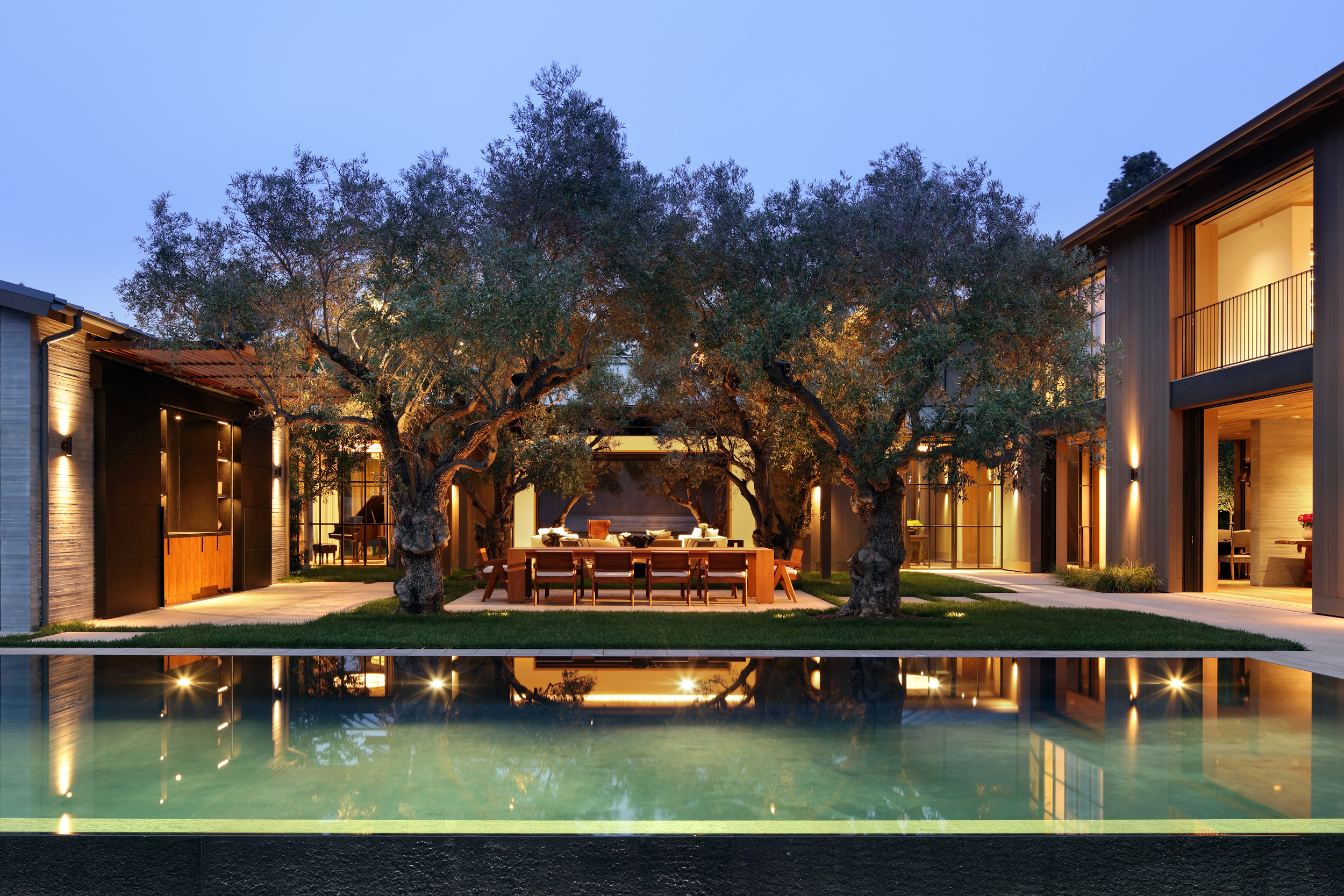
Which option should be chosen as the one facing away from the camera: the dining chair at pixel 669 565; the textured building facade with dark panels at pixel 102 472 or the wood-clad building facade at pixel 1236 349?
the dining chair

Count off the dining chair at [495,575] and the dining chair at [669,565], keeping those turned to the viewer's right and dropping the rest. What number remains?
1

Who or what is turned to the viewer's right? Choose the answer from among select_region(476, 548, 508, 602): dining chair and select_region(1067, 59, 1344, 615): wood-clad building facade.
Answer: the dining chair

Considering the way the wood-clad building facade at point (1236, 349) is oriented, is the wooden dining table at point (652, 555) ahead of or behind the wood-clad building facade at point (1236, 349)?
ahead

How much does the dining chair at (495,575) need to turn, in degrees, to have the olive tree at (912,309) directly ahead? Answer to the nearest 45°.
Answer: approximately 45° to its right

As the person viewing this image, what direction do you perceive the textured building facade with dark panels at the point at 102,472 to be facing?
facing the viewer and to the right of the viewer

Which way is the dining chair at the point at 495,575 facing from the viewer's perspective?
to the viewer's right

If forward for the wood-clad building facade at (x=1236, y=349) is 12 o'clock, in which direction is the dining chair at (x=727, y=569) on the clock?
The dining chair is roughly at 12 o'clock from the wood-clad building facade.

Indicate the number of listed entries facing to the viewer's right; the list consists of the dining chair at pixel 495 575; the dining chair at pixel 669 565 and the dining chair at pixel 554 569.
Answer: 1

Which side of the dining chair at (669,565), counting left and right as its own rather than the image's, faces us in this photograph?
back

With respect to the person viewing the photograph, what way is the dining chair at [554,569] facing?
facing away from the viewer

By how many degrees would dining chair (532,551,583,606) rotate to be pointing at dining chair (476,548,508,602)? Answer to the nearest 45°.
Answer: approximately 45° to its left

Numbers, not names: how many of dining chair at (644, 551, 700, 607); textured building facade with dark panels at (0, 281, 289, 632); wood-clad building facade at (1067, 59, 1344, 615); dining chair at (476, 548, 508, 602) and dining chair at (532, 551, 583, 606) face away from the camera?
2
